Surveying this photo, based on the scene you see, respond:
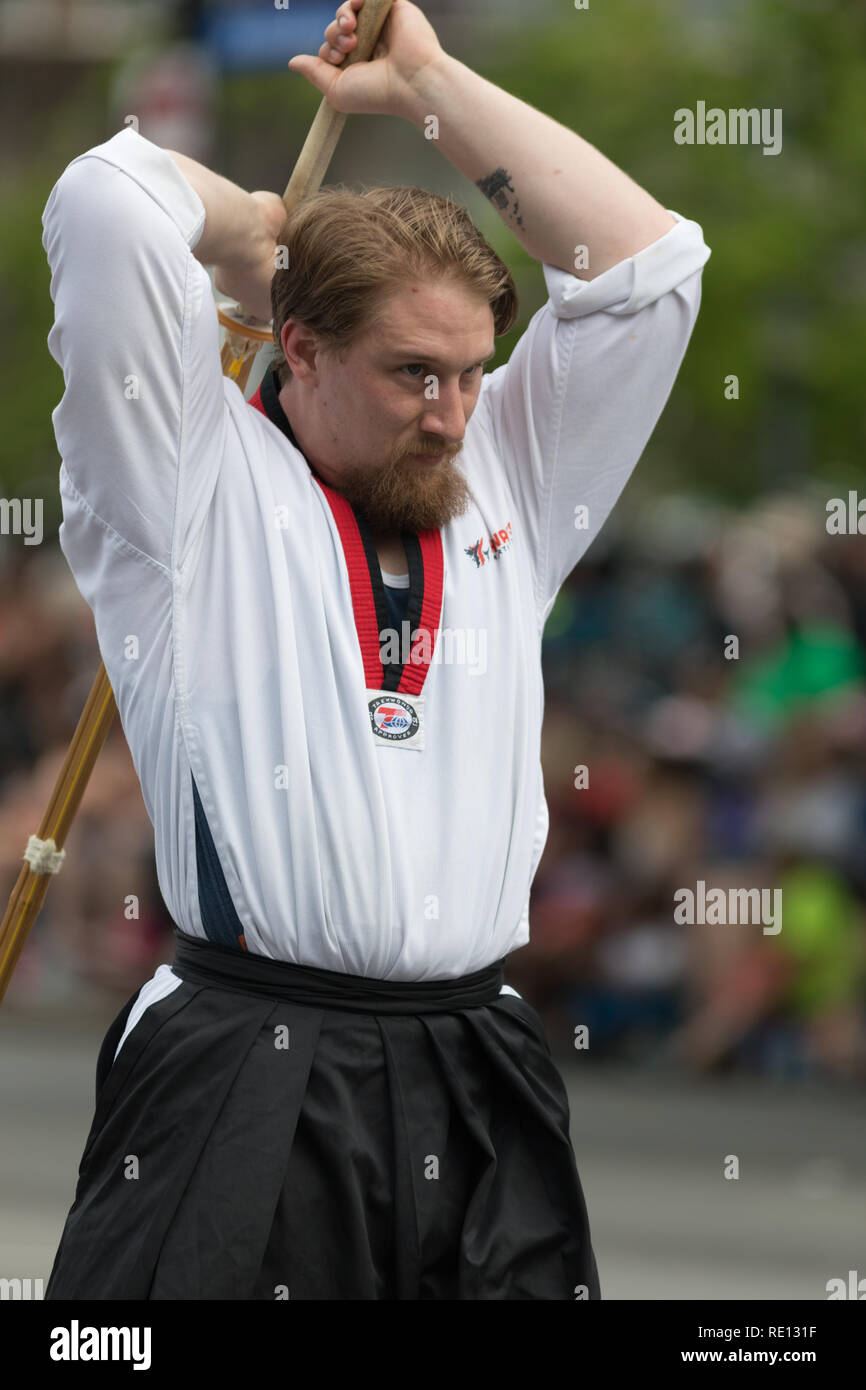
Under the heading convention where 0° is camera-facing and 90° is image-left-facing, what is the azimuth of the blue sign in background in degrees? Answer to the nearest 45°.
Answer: approximately 0°
